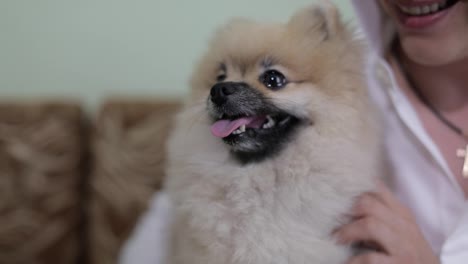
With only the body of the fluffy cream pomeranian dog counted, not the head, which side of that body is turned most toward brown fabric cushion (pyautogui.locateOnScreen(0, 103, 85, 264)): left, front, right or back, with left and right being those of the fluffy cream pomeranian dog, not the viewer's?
right

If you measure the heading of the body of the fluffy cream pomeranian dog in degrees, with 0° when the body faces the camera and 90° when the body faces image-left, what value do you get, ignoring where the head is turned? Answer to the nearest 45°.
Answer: approximately 45°

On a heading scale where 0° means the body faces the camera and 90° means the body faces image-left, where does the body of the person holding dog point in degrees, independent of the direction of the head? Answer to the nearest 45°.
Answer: approximately 0°

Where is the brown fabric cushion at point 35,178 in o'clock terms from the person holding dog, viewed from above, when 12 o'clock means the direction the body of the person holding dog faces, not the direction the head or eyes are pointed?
The brown fabric cushion is roughly at 3 o'clock from the person holding dog.

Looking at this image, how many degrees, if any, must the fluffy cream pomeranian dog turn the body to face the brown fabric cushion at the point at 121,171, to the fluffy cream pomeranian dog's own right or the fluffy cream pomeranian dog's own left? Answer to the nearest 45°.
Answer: approximately 90° to the fluffy cream pomeranian dog's own right
